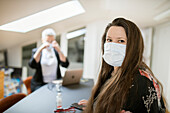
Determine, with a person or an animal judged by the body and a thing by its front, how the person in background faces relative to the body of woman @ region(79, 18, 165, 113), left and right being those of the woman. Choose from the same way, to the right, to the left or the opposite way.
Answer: to the left

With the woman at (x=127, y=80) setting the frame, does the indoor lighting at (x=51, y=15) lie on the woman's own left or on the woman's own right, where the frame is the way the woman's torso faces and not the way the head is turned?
on the woman's own right

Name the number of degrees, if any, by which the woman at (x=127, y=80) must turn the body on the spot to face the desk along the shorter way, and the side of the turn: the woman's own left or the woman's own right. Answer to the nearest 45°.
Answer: approximately 45° to the woman's own right

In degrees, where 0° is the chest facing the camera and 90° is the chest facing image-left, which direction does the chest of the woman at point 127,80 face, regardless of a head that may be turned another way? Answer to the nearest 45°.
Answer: approximately 45°

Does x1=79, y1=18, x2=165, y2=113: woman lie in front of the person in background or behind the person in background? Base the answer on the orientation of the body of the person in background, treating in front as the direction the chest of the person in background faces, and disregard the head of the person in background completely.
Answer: in front

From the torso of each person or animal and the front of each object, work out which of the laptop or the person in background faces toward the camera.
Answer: the person in background

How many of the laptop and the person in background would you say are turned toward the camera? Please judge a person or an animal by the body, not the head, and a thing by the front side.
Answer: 1

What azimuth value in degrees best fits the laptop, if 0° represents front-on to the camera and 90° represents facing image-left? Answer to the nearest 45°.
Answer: approximately 135°

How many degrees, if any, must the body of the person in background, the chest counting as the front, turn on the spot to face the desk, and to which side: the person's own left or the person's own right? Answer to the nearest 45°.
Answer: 0° — they already face it

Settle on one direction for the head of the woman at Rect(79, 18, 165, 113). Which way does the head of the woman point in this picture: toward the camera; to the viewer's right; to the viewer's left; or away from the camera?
toward the camera

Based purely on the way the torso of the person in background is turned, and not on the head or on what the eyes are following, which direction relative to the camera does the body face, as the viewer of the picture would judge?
toward the camera
